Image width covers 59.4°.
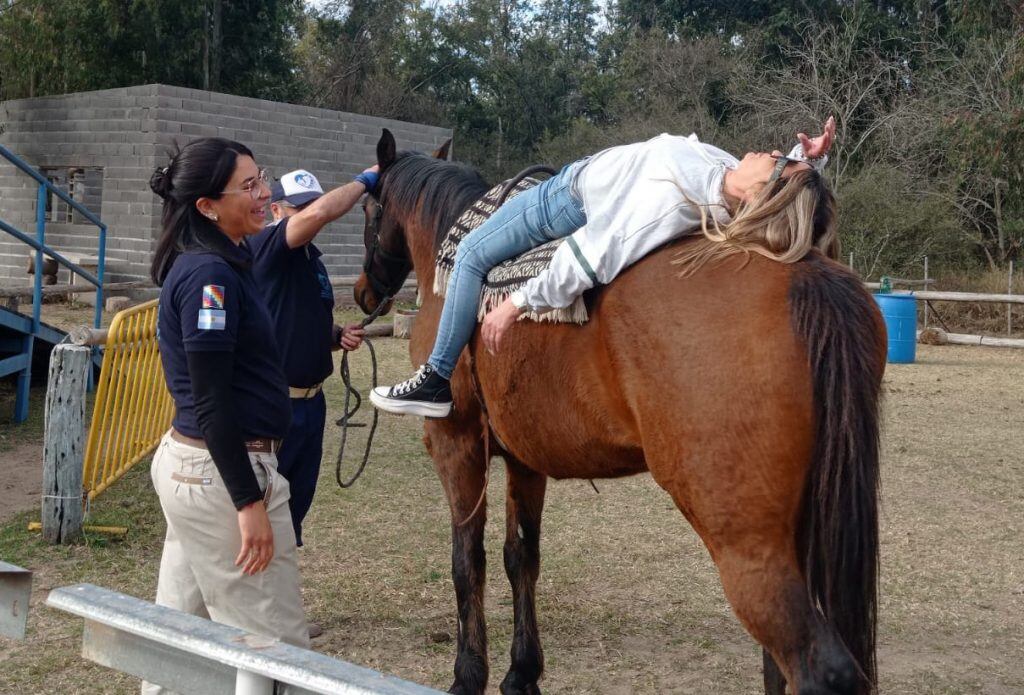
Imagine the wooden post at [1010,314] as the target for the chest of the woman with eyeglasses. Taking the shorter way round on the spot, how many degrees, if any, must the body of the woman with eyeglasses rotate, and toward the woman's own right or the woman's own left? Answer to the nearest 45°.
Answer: approximately 45° to the woman's own left

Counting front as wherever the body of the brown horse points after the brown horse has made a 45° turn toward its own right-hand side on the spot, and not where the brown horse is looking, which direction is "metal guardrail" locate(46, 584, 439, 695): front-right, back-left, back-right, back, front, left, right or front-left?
back-left

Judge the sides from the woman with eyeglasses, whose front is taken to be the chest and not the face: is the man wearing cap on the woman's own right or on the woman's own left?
on the woman's own left

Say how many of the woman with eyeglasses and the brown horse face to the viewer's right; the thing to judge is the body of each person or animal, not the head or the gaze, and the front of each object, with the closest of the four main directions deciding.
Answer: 1

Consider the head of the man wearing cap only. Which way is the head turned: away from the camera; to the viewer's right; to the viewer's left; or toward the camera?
to the viewer's right

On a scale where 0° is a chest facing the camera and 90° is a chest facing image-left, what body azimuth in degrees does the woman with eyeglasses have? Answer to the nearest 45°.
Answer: approximately 270°

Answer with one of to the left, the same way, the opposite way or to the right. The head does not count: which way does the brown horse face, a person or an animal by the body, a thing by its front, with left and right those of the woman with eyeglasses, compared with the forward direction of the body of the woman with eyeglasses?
to the left

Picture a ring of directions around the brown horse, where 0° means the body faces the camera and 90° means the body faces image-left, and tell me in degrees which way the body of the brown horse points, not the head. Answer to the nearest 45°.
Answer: approximately 135°
